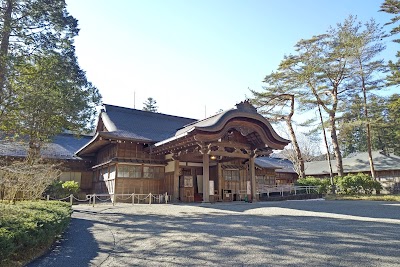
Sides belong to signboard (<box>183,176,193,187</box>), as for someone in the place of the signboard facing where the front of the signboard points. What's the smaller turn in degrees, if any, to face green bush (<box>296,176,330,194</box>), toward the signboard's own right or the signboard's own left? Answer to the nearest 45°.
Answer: approximately 135° to the signboard's own left

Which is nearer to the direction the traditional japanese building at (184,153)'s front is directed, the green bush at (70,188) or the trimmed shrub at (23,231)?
the trimmed shrub

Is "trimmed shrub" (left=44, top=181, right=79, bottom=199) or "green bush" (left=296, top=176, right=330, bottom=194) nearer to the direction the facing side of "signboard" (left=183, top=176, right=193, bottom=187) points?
the trimmed shrub

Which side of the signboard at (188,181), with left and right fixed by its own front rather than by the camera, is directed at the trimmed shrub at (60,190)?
right

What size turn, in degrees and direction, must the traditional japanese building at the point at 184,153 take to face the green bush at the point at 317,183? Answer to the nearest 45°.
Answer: approximately 90° to its left

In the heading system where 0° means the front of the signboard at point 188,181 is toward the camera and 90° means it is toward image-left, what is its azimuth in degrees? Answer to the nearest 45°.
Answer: approximately 0°

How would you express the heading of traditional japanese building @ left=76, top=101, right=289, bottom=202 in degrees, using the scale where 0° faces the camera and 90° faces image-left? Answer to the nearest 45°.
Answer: approximately 315°

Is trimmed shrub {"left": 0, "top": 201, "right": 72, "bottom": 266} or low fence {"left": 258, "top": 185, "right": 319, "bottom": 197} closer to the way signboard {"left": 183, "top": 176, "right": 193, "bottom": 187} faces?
the trimmed shrub

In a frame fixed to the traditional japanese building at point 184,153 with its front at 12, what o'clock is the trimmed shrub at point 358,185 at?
The trimmed shrub is roughly at 10 o'clock from the traditional japanese building.

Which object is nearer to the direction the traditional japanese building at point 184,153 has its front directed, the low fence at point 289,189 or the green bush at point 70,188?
the low fence

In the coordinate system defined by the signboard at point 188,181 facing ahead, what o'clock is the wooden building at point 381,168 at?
The wooden building is roughly at 8 o'clock from the signboard.

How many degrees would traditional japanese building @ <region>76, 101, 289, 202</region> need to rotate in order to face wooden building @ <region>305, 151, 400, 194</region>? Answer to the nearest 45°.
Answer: approximately 90° to its left
